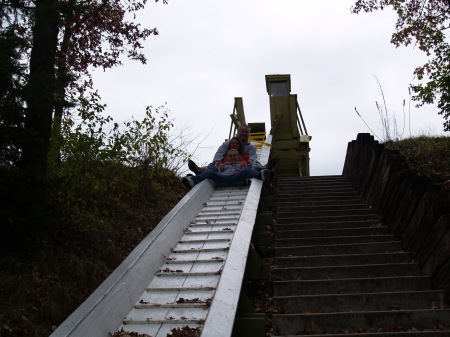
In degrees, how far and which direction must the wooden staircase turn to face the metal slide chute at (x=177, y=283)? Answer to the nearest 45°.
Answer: approximately 45° to its right

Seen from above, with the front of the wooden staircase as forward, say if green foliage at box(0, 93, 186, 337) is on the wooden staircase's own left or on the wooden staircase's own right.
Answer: on the wooden staircase's own right

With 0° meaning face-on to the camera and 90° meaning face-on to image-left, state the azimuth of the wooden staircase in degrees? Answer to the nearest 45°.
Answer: approximately 0°

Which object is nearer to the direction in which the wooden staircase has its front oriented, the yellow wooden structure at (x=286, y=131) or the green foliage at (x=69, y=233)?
the green foliage

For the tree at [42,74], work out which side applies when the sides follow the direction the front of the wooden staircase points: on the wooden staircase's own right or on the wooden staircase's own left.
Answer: on the wooden staircase's own right

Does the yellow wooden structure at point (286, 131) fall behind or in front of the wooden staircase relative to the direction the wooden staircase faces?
behind
